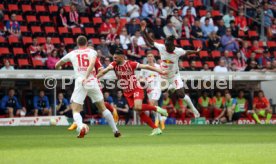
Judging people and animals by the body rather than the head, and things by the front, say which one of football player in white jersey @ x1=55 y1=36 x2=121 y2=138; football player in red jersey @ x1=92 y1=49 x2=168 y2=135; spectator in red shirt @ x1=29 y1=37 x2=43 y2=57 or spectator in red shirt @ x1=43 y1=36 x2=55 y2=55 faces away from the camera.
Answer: the football player in white jersey

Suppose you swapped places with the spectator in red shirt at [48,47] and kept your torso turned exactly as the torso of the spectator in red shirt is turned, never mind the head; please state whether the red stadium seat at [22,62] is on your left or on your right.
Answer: on your right

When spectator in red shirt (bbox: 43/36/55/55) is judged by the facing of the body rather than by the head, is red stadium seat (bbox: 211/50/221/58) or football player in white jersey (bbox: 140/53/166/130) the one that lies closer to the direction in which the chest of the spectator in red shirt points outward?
the football player in white jersey

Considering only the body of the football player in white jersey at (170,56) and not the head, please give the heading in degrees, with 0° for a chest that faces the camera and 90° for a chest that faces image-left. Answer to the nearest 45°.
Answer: approximately 45°

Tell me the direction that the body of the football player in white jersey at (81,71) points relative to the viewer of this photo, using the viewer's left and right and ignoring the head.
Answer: facing away from the viewer

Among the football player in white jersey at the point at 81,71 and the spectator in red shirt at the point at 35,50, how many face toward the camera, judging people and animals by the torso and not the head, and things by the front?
1

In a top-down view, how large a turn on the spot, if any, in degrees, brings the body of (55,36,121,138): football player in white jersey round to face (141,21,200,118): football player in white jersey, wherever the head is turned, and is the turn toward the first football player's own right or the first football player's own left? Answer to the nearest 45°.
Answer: approximately 45° to the first football player's own right

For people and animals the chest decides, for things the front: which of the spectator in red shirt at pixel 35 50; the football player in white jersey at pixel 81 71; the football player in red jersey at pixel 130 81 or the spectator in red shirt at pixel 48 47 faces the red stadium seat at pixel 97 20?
the football player in white jersey

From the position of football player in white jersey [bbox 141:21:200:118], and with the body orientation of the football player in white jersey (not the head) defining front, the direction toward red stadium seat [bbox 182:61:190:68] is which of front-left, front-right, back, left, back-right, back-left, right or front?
back-right
